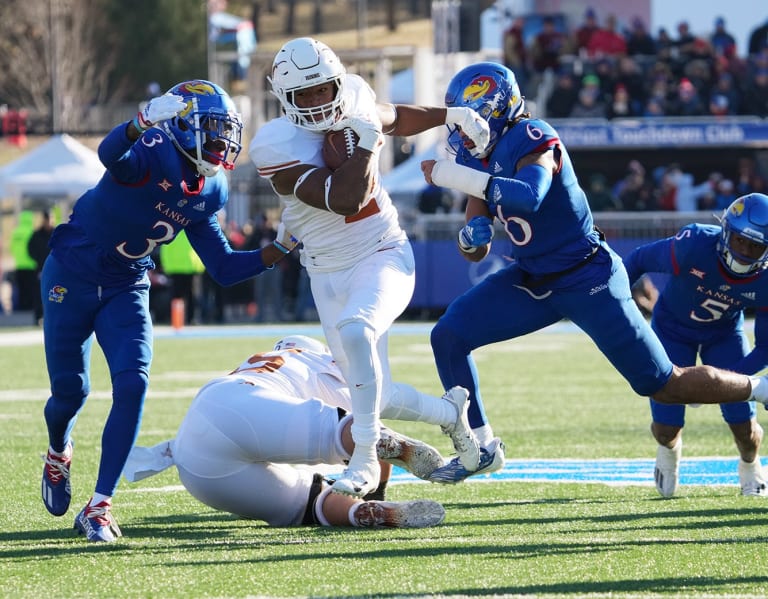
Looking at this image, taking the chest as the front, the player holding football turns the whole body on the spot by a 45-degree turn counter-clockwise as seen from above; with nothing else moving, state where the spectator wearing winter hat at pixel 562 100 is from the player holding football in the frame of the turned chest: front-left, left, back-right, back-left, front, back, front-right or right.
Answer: back-left

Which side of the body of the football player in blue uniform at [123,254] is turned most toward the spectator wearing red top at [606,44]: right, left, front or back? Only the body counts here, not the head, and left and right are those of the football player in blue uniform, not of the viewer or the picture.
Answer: left

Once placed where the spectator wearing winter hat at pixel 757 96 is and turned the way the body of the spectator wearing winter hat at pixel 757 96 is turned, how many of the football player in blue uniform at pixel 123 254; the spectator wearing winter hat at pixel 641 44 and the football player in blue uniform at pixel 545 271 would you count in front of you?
2

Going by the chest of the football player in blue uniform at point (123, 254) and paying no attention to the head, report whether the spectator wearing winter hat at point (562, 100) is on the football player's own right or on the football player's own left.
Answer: on the football player's own left

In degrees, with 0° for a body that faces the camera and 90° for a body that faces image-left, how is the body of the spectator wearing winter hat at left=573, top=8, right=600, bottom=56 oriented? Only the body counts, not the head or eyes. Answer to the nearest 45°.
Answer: approximately 0°

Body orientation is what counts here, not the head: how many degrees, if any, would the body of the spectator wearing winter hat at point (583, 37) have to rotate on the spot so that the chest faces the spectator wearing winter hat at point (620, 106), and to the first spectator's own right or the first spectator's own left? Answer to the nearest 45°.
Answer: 0° — they already face them

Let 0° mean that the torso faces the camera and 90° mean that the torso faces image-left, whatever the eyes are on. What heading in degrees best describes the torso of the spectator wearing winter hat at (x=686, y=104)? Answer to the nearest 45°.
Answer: approximately 0°

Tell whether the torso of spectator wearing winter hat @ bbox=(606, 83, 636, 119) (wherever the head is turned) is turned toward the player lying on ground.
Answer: yes

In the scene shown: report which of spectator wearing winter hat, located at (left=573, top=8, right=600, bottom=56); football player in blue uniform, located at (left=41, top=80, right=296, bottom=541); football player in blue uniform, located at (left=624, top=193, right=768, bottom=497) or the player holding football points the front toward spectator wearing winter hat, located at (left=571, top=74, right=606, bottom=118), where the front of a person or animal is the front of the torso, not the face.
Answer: spectator wearing winter hat, located at (left=573, top=8, right=600, bottom=56)

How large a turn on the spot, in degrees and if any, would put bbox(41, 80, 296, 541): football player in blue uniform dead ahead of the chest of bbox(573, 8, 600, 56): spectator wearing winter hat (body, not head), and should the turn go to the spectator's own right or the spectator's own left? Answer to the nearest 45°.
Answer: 0° — they already face them

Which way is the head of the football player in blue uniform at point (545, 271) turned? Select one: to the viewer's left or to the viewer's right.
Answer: to the viewer's left
